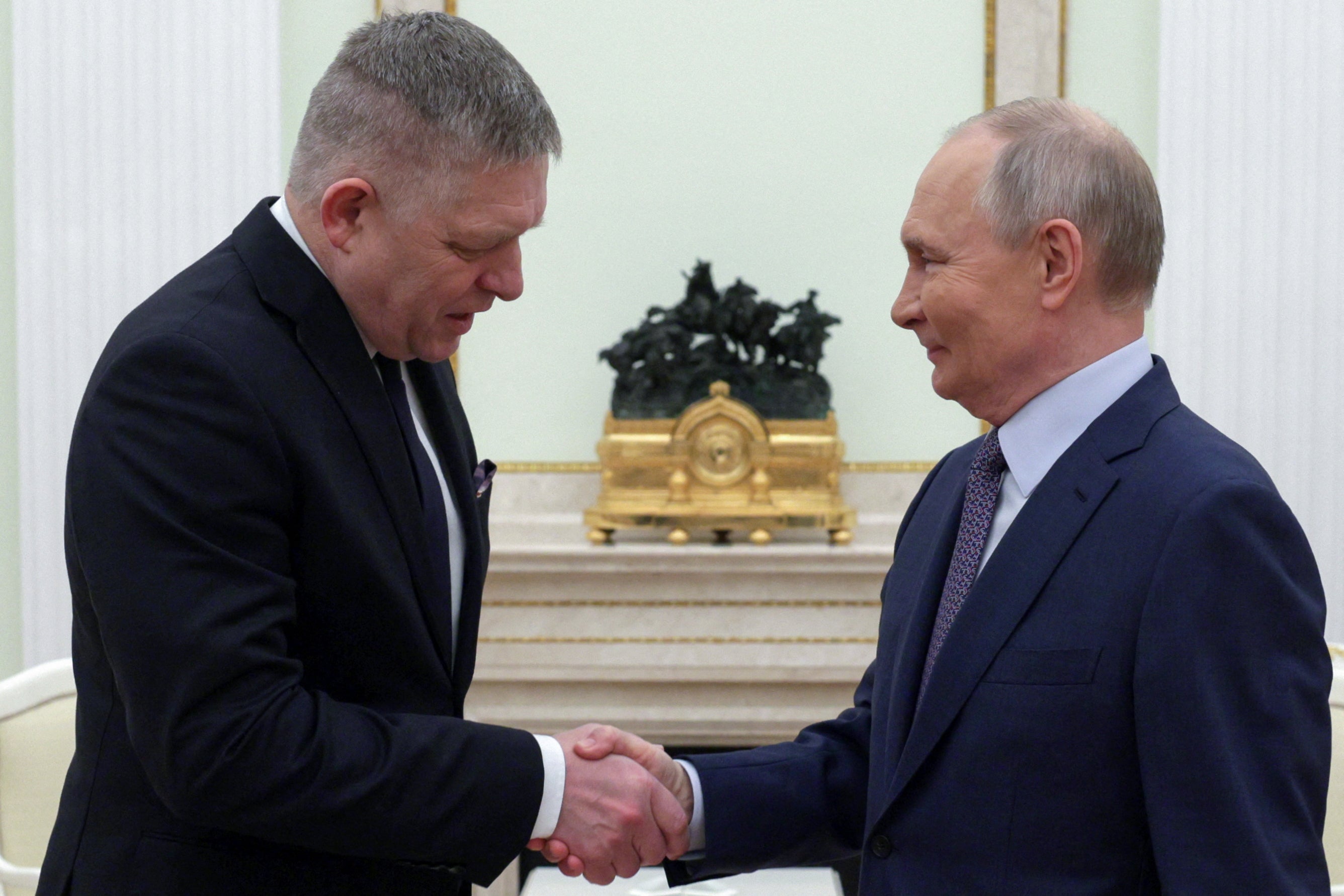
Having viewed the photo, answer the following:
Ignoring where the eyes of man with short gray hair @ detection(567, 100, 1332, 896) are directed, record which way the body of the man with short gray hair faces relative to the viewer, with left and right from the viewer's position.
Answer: facing the viewer and to the left of the viewer

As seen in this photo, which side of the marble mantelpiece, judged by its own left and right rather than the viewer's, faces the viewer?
front

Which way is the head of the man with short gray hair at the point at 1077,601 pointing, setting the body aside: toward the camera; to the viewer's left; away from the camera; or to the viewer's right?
to the viewer's left

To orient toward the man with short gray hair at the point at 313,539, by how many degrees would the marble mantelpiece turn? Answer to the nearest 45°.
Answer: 0° — it already faces them

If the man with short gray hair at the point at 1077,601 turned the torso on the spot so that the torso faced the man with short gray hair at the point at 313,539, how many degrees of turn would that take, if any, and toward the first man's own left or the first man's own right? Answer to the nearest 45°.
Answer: approximately 45° to the first man's own right

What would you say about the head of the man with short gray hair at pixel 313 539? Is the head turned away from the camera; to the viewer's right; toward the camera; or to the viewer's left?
to the viewer's right

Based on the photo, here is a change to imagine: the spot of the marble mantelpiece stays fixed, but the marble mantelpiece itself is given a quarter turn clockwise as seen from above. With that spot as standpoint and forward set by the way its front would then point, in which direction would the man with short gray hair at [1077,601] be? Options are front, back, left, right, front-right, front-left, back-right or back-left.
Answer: left
